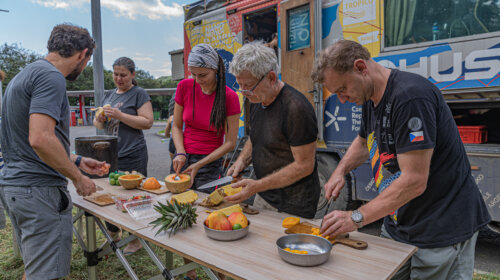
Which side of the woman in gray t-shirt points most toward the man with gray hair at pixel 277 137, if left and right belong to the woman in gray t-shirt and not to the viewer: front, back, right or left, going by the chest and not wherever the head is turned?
left

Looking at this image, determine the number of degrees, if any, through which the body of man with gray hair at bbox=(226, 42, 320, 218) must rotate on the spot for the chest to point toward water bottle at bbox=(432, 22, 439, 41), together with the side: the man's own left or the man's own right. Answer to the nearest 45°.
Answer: approximately 180°

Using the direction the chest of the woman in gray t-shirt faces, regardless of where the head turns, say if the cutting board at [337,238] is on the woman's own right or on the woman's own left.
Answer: on the woman's own left

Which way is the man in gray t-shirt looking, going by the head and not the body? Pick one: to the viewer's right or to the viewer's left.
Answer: to the viewer's right

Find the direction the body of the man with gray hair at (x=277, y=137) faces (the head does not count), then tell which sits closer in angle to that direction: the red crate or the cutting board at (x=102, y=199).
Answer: the cutting board

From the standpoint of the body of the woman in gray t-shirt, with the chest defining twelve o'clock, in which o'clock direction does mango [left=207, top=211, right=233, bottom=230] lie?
The mango is roughly at 10 o'clock from the woman in gray t-shirt.

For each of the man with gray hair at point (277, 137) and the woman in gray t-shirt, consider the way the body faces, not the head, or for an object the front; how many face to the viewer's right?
0

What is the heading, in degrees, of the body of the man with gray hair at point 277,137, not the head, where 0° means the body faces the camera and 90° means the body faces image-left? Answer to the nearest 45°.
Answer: approximately 45°

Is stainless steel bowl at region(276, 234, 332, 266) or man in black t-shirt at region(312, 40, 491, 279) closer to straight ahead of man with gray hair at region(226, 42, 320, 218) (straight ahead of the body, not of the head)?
the stainless steel bowl

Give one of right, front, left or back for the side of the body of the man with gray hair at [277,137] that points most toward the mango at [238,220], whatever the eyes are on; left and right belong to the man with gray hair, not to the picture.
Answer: front

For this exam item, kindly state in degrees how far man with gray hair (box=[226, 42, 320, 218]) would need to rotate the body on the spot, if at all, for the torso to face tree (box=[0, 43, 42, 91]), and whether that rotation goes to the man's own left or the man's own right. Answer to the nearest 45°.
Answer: approximately 90° to the man's own right

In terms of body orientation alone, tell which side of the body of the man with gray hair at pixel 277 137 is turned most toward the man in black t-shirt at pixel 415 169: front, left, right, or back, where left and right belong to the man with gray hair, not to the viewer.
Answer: left
